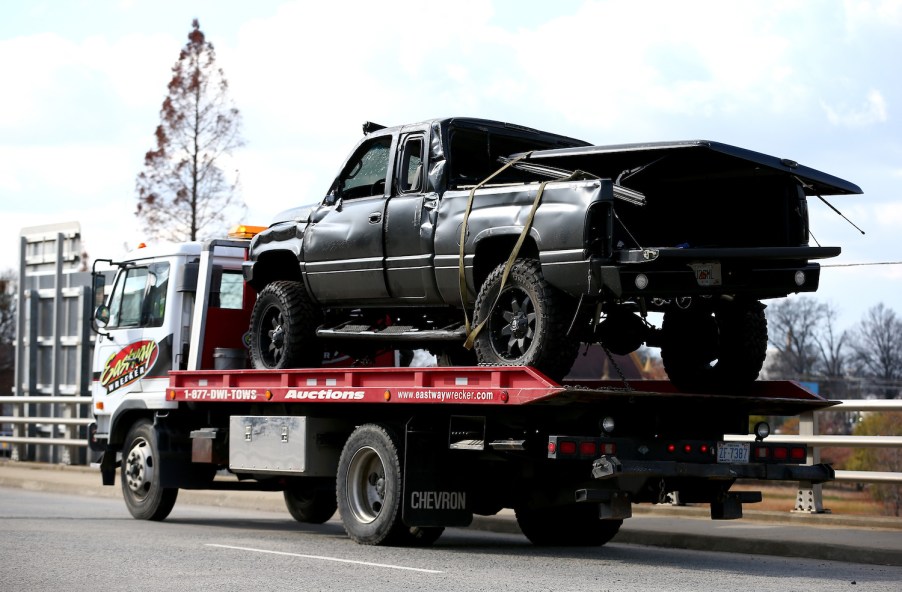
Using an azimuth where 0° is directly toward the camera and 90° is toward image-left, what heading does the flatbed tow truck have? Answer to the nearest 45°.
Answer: approximately 135°

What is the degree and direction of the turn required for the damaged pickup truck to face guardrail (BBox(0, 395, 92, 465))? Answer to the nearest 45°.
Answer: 0° — it already faces it

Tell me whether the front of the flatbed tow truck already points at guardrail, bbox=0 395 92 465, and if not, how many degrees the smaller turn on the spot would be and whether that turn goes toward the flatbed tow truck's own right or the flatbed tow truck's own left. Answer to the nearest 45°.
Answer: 0° — it already faces it

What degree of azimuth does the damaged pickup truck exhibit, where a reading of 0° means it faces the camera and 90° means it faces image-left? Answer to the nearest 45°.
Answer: approximately 135°

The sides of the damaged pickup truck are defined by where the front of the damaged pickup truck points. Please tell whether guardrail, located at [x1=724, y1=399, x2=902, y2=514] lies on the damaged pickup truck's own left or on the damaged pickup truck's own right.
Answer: on the damaged pickup truck's own right

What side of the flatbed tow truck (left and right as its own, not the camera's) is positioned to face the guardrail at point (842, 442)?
right
